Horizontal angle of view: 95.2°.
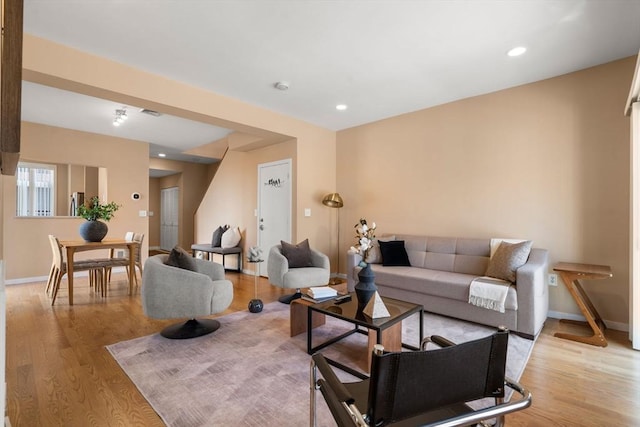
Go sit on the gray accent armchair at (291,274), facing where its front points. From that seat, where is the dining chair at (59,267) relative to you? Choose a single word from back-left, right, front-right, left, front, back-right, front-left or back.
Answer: back-right

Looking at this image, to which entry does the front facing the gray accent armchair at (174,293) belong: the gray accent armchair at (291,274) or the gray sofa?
the gray sofa

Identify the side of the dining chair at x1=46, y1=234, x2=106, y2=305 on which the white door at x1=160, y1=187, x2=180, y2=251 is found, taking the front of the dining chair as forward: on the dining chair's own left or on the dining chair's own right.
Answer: on the dining chair's own left

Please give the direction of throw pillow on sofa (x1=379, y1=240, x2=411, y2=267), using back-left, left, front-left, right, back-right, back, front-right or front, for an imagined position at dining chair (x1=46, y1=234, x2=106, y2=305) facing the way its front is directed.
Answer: front-right

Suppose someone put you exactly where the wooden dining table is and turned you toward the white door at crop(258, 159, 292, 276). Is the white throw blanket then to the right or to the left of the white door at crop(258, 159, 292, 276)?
right

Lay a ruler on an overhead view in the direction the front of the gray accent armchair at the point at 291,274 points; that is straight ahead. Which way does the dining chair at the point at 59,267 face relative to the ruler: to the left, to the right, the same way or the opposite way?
to the left

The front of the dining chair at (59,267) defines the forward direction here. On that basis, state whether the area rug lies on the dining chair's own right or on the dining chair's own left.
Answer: on the dining chair's own right

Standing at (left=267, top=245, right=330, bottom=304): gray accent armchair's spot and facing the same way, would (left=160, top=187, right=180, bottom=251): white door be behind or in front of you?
behind

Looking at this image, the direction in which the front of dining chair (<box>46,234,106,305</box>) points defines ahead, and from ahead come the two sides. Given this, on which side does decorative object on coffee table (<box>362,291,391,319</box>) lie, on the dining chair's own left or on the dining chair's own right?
on the dining chair's own right

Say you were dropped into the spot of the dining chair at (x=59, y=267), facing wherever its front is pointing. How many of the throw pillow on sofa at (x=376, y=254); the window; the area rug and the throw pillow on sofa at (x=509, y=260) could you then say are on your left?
1

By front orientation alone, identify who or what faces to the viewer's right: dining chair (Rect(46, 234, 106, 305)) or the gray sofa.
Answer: the dining chair

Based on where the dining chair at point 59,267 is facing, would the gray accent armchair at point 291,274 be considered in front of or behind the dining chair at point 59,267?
in front

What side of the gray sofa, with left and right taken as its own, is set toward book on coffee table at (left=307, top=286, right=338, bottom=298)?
front

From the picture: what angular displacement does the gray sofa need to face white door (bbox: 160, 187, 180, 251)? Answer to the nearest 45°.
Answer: approximately 45° to its right

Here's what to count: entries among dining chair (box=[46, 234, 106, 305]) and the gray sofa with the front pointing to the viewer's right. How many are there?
1

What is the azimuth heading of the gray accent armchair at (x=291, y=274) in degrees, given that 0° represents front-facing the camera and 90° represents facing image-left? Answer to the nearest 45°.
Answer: approximately 315°

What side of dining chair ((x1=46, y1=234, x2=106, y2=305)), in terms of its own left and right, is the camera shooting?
right

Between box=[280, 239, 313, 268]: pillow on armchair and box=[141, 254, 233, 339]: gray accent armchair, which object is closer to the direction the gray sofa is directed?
the gray accent armchair

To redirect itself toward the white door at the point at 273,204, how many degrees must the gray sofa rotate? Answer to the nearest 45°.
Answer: approximately 45° to its right
